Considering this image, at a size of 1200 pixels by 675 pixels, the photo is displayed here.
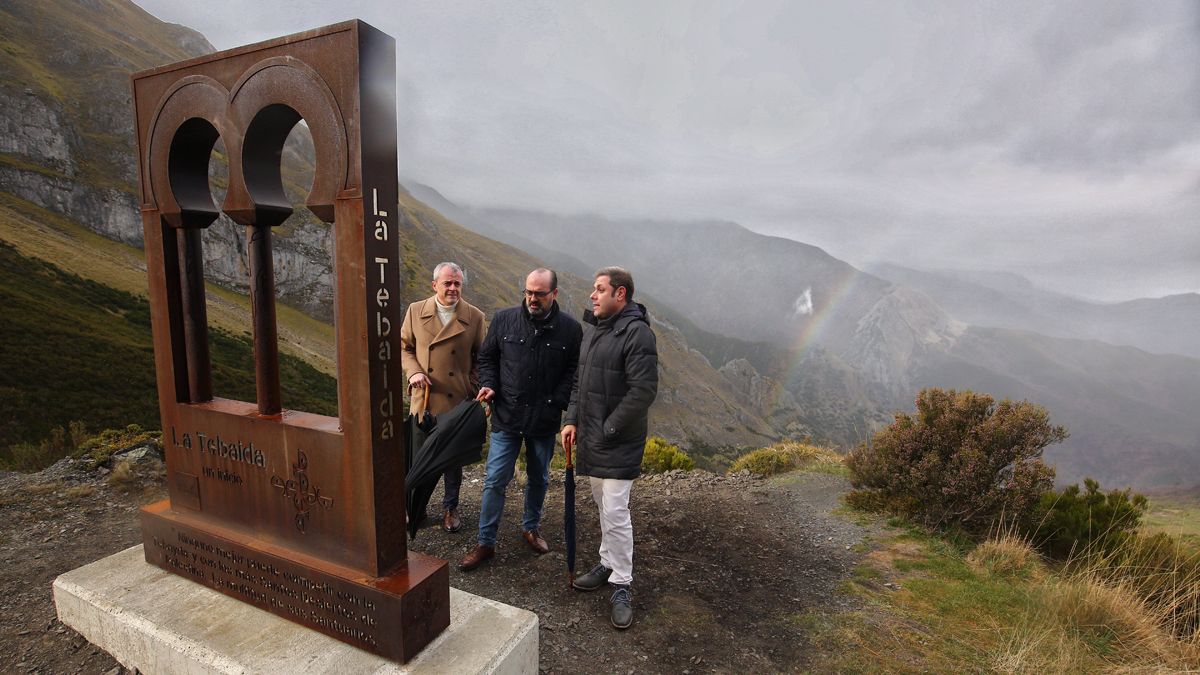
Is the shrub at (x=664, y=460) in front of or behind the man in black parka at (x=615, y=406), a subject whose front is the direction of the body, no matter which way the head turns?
behind

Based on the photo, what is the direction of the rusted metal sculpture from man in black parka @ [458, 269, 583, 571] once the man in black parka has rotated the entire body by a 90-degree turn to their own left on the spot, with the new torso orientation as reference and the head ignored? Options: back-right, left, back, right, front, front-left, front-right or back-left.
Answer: back-right

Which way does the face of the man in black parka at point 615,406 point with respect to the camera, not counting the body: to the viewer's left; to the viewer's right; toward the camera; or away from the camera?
to the viewer's left

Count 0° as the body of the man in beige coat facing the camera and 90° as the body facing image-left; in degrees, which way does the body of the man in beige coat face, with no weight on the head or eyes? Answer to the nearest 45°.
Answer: approximately 0°

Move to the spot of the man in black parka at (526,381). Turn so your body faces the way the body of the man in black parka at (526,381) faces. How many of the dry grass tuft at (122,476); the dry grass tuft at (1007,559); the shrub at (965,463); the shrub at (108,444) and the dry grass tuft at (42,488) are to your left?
2

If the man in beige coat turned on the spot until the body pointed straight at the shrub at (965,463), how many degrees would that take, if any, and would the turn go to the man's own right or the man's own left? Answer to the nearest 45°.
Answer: approximately 90° to the man's own left

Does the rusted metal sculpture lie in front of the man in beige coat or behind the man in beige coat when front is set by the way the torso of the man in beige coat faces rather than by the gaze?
in front

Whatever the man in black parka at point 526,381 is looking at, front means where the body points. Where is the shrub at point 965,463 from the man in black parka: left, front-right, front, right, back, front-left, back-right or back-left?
left

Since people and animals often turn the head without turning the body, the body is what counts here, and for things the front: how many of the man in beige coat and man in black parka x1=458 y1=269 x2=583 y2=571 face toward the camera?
2

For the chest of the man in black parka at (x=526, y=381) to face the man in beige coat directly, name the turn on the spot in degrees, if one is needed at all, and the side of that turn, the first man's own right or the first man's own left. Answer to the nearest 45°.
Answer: approximately 135° to the first man's own right

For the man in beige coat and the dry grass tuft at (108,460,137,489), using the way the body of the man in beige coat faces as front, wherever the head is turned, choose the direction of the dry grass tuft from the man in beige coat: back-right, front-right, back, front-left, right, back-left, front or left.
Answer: back-right
